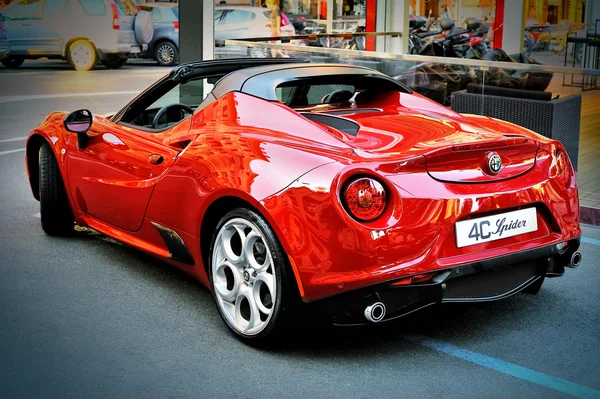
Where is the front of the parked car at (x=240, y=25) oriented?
to the viewer's left

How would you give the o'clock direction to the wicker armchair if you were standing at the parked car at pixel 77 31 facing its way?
The wicker armchair is roughly at 7 o'clock from the parked car.

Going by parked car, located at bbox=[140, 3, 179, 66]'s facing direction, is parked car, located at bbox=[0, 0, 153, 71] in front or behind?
in front

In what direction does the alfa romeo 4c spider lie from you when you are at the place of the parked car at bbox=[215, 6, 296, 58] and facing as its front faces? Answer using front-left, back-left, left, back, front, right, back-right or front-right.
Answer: left

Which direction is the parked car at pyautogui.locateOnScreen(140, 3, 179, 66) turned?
to the viewer's left

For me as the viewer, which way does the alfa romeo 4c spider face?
facing away from the viewer and to the left of the viewer

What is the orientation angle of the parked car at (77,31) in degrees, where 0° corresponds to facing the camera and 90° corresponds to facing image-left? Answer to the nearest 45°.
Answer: approximately 135°

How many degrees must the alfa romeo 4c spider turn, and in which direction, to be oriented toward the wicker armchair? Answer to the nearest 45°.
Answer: approximately 90° to its right

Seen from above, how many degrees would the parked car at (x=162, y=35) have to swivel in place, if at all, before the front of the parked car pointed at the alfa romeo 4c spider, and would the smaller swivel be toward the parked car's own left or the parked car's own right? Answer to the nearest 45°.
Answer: approximately 90° to the parked car's own left

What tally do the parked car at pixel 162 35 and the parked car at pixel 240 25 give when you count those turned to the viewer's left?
2

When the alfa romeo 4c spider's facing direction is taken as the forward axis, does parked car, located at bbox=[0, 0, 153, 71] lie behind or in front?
in front
